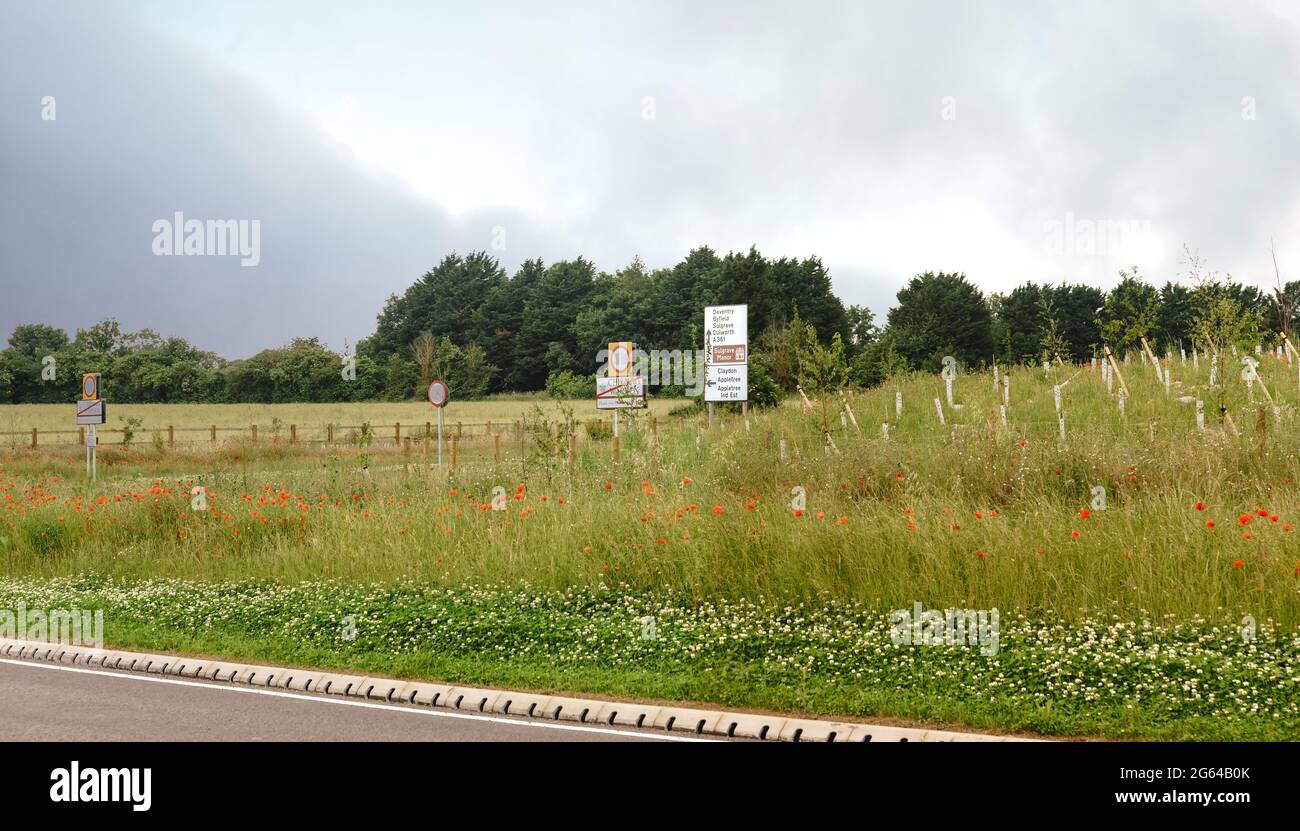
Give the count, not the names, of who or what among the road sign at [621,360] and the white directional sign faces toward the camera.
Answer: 2

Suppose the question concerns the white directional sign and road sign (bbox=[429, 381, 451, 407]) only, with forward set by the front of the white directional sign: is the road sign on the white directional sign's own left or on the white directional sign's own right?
on the white directional sign's own right

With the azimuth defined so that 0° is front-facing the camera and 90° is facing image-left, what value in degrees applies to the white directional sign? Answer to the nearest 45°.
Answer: approximately 0°

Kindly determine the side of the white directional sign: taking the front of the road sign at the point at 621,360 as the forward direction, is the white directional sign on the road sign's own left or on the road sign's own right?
on the road sign's own left

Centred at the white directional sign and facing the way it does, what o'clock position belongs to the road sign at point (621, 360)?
The road sign is roughly at 4 o'clock from the white directional sign.

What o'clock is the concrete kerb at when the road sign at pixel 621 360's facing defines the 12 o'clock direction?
The concrete kerb is roughly at 12 o'clock from the road sign.

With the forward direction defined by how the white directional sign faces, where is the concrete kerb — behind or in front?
in front

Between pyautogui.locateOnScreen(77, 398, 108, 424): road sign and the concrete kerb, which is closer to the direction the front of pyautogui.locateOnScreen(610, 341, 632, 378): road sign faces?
the concrete kerb

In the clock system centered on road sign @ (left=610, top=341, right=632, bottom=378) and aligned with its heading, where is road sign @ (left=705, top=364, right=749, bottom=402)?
road sign @ (left=705, top=364, right=749, bottom=402) is roughly at 10 o'clock from road sign @ (left=610, top=341, right=632, bottom=378).

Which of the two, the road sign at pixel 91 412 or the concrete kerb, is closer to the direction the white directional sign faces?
the concrete kerb

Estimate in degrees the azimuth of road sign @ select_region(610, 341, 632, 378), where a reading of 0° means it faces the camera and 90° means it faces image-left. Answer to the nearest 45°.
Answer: approximately 0°
